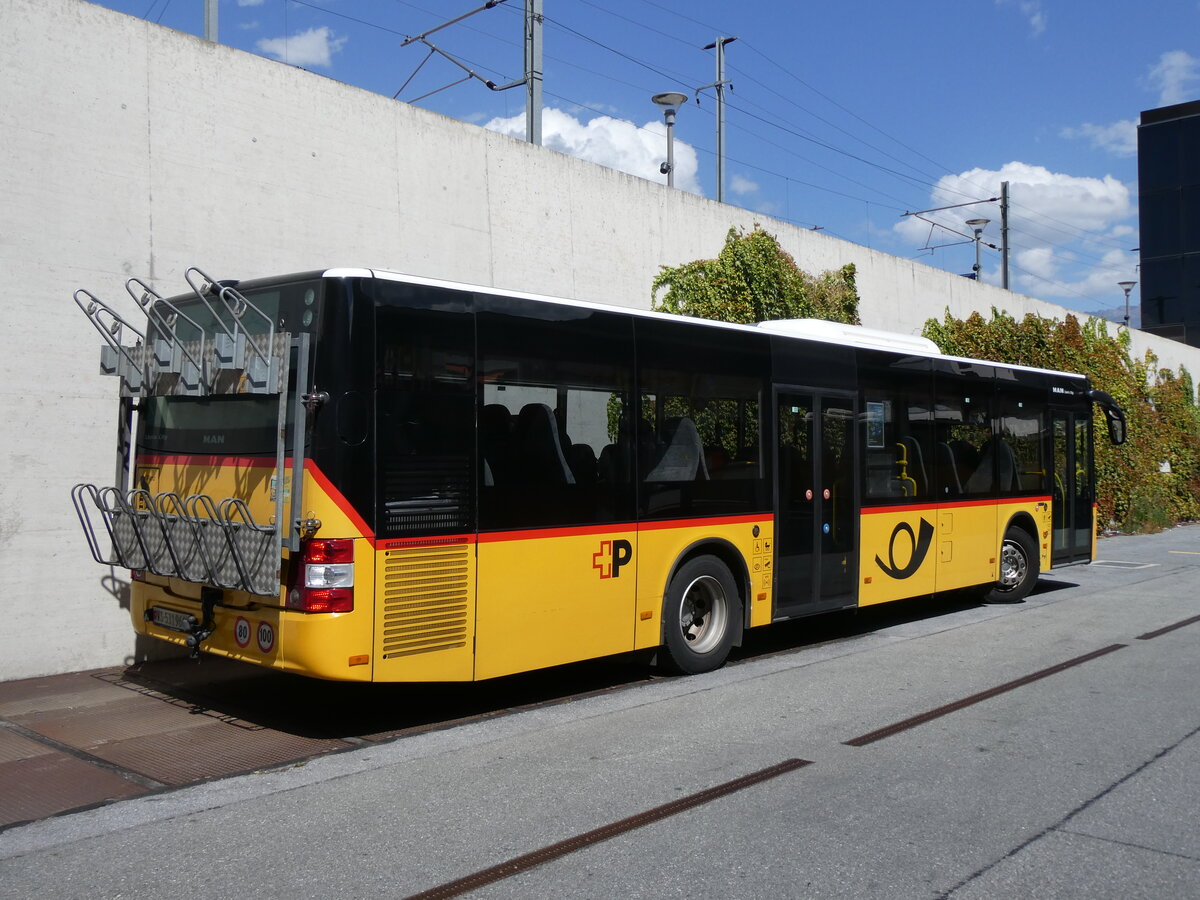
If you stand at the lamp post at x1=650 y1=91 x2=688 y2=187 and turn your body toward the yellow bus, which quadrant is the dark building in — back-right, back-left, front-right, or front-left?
back-left

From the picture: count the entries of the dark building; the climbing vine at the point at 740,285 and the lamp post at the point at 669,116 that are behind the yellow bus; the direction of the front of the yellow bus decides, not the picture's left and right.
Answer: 0

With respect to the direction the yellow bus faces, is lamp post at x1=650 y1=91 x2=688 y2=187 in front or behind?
in front

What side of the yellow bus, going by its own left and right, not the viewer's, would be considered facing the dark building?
front

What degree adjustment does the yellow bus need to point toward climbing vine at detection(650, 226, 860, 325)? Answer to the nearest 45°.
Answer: approximately 45° to its left

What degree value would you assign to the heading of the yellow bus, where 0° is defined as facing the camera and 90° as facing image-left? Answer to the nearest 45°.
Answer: approximately 225°
